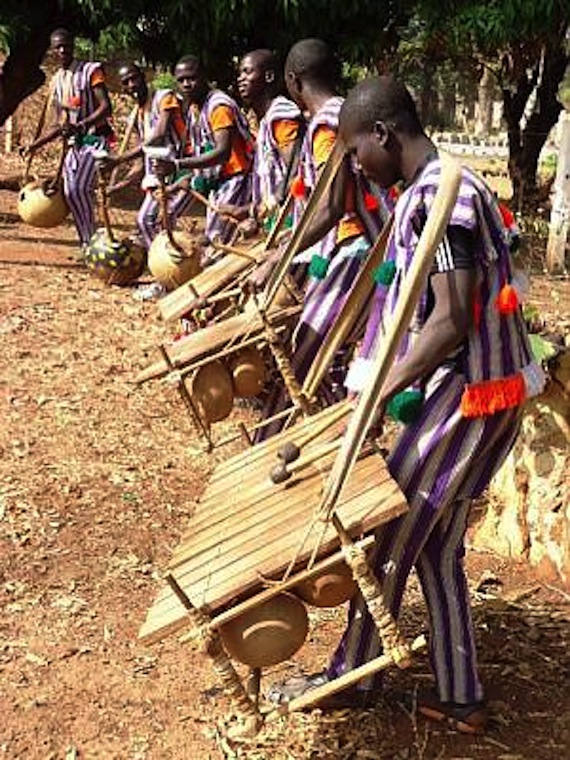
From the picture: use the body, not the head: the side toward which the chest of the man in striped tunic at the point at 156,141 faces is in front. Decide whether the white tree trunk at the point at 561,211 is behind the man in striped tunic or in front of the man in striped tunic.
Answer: behind

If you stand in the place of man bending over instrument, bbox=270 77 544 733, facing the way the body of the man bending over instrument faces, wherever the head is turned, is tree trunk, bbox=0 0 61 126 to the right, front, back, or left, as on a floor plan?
right

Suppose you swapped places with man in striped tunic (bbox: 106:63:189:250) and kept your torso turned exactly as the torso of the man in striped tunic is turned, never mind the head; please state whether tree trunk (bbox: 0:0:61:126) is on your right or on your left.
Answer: on your right

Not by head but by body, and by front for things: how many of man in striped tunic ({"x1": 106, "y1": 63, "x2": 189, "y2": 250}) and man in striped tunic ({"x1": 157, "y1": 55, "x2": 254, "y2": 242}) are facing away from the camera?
0

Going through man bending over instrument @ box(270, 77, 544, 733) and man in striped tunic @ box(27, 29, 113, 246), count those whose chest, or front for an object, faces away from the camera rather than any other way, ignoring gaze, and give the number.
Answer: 0

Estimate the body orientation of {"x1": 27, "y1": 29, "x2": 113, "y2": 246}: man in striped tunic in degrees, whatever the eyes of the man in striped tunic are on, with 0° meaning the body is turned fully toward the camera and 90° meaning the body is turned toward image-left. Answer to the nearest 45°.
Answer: approximately 45°

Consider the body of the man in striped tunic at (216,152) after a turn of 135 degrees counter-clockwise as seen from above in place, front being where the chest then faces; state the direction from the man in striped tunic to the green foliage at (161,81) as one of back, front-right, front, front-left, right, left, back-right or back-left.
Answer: left

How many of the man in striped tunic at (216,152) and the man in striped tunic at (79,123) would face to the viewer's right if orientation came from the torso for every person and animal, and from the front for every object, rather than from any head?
0

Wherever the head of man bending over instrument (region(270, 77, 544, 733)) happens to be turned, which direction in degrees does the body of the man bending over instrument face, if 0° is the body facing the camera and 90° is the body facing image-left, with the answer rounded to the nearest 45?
approximately 90°
